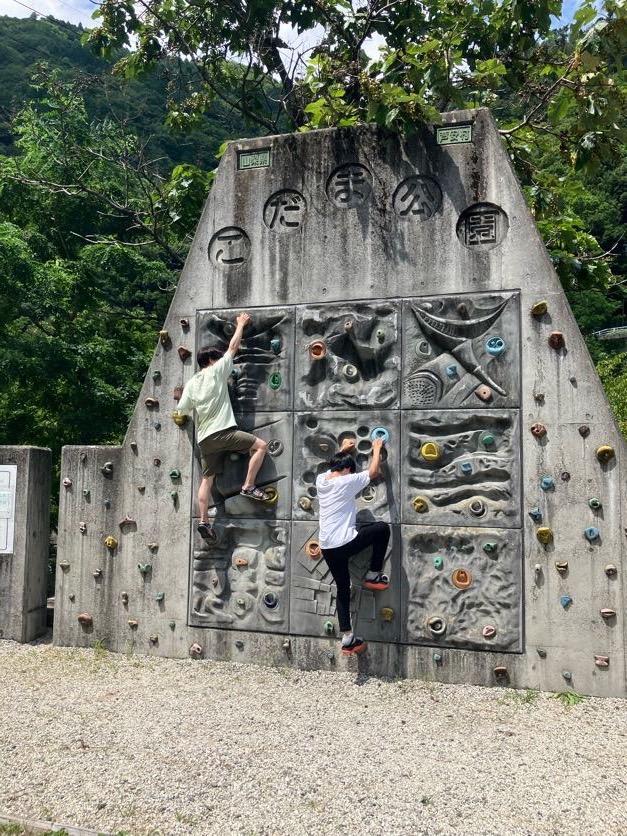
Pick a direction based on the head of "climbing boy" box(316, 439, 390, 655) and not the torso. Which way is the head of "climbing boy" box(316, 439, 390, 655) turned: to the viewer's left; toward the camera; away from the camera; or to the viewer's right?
away from the camera

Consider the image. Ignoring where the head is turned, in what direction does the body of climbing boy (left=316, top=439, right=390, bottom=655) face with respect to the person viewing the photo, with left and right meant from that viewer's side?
facing away from the viewer and to the right of the viewer

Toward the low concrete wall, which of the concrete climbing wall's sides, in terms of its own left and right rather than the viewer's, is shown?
right

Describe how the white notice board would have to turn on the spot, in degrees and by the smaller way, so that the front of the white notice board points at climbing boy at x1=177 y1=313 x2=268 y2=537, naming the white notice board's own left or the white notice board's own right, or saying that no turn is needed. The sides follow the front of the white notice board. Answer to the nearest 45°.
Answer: approximately 45° to the white notice board's own left

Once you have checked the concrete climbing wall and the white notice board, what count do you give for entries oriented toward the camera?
2

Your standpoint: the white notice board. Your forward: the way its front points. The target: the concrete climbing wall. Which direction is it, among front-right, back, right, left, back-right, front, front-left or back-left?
front-left

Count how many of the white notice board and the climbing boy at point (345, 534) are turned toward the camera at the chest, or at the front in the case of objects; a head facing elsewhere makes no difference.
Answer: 1

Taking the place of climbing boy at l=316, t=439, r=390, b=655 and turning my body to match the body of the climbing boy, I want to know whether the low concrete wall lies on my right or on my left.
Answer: on my left

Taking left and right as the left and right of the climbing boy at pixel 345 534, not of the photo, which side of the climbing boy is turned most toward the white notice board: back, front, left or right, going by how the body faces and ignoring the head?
left

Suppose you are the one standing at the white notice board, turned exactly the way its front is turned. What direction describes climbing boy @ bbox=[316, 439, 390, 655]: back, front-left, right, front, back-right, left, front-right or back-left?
front-left

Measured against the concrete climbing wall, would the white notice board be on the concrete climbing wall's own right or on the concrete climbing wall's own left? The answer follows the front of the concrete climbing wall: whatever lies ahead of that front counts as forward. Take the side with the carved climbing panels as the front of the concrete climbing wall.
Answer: on the concrete climbing wall's own right
